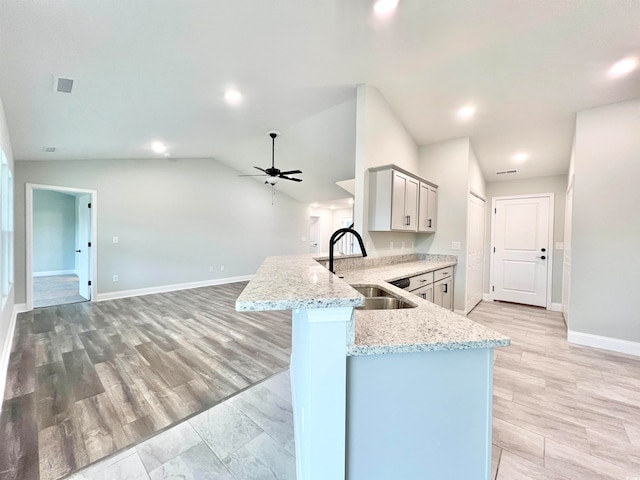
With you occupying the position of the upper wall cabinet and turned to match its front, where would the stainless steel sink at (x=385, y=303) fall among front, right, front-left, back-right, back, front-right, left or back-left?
front-right

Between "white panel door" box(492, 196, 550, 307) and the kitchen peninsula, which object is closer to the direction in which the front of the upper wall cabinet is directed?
the kitchen peninsula

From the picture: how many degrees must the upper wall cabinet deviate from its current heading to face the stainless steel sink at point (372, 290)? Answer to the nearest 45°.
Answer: approximately 45° to its right

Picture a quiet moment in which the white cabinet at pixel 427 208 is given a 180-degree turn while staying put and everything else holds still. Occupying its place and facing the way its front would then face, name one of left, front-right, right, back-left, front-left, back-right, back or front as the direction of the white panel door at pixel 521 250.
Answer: right

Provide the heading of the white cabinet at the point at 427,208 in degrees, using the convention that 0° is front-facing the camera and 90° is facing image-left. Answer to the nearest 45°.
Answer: approximately 315°

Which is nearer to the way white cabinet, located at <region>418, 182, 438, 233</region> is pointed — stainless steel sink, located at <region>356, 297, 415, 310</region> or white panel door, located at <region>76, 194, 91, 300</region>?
the stainless steel sink

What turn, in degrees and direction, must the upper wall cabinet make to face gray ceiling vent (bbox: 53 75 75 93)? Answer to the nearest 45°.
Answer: approximately 90° to its right

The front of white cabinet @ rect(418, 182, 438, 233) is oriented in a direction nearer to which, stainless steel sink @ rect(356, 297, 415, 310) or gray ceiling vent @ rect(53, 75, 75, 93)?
the stainless steel sink

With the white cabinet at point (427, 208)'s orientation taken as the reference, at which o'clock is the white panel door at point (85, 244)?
The white panel door is roughly at 4 o'clock from the white cabinet.

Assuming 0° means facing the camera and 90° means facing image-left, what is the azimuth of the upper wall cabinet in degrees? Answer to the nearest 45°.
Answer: approximately 315°
